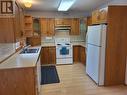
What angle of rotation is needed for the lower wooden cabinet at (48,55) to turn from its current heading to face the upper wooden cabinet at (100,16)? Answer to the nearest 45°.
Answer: approximately 45° to its left

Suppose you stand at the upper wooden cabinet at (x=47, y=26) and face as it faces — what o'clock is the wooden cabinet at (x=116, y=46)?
The wooden cabinet is roughly at 11 o'clock from the upper wooden cabinet.

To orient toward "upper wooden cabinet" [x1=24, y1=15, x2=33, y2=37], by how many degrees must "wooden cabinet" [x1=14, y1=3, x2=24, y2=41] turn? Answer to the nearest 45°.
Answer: approximately 90° to its left

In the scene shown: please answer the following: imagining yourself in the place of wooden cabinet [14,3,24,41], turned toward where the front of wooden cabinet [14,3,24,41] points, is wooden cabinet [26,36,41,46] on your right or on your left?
on your left

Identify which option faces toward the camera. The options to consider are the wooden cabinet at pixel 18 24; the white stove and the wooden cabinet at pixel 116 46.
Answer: the white stove

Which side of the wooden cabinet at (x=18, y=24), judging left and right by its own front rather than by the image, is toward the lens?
right

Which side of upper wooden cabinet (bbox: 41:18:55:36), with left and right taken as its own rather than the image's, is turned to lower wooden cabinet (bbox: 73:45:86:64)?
left

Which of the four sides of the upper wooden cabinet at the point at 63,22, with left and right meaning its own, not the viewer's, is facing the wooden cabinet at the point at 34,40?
right

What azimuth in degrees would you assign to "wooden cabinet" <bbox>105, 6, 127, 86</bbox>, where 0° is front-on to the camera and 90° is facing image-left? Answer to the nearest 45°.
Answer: approximately 90°

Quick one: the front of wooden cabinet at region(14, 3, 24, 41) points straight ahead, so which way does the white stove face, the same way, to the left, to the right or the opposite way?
to the right
